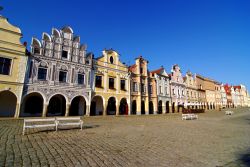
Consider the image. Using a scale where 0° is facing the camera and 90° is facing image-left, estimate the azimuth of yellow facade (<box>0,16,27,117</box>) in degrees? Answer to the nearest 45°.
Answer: approximately 315°

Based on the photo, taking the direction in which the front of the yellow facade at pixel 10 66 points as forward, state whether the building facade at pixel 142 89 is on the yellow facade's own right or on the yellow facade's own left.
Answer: on the yellow facade's own left

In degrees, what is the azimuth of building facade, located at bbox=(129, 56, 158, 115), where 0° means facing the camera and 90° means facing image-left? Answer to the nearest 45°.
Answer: approximately 315°

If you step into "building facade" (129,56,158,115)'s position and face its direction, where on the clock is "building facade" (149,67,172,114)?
"building facade" (149,67,172,114) is roughly at 9 o'clock from "building facade" (129,56,158,115).

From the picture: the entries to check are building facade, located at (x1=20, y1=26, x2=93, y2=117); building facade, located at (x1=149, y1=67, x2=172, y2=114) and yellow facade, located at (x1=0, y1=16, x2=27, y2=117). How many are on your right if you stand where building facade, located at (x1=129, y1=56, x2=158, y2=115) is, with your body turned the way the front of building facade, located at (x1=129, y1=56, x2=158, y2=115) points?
2

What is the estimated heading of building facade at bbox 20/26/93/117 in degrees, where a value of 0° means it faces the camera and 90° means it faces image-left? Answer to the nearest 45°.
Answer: approximately 315°

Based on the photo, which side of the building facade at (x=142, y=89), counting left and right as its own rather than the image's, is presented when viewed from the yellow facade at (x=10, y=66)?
right
